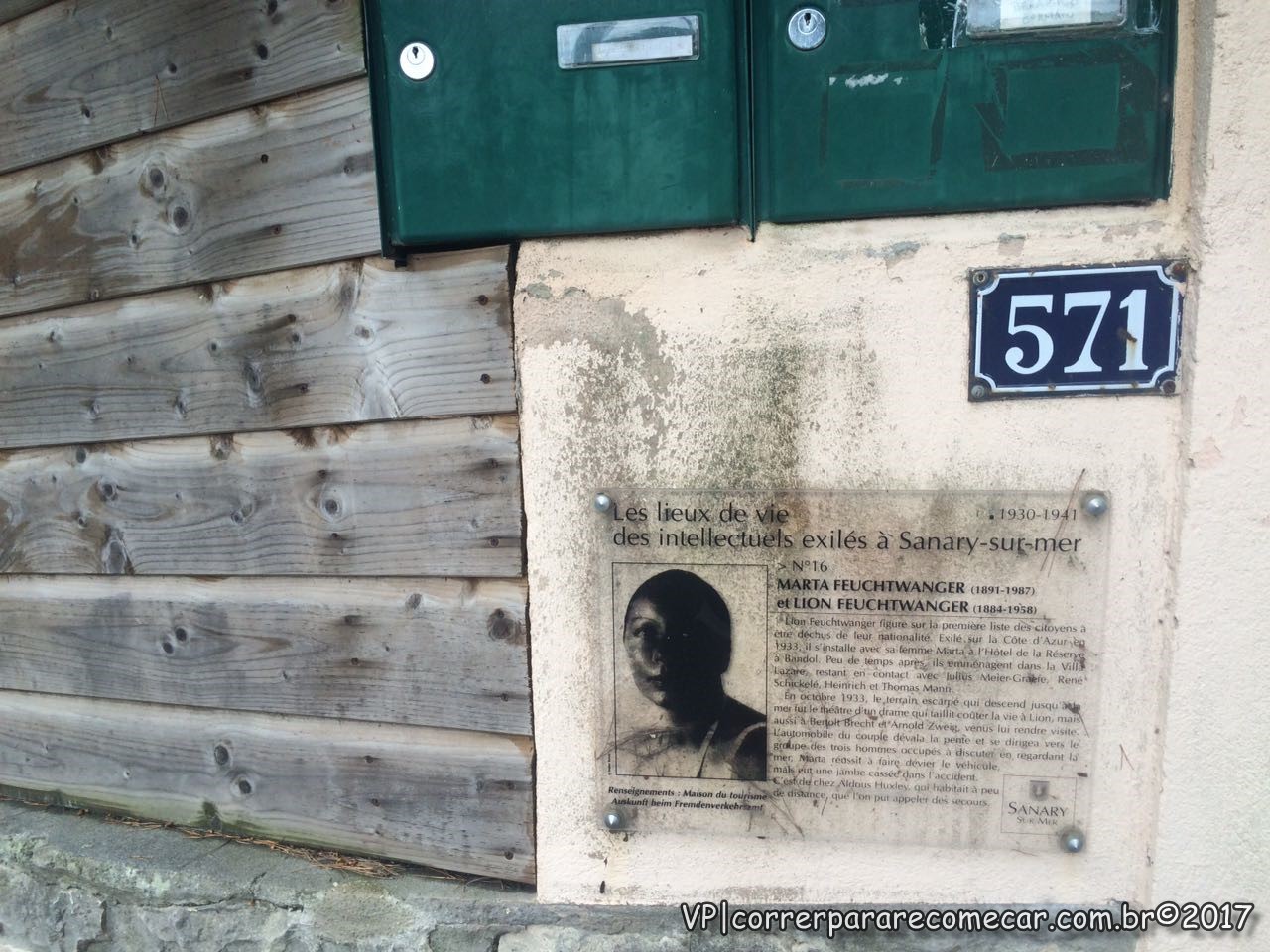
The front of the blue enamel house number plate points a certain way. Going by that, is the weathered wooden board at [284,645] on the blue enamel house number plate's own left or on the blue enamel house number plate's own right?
on the blue enamel house number plate's own right

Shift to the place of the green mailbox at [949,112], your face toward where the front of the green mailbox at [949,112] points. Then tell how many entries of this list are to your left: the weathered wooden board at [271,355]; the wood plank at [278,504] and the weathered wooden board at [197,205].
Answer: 0

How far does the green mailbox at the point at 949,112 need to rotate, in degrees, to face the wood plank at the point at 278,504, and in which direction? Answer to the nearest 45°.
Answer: approximately 90° to its right

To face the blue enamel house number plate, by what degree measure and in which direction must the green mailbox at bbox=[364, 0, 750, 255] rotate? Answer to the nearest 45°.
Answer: approximately 90° to its left

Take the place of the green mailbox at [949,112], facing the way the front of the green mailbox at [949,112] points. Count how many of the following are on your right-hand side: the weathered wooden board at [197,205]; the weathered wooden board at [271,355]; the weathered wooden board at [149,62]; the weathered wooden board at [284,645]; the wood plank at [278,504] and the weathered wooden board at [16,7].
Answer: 6

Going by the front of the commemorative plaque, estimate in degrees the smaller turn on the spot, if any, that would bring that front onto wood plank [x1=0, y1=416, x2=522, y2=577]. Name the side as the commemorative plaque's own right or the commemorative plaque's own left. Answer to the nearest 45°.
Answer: approximately 90° to the commemorative plaque's own right

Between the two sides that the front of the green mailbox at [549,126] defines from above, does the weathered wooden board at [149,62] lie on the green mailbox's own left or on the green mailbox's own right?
on the green mailbox's own right

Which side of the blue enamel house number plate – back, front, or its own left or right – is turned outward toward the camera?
front

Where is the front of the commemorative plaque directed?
toward the camera

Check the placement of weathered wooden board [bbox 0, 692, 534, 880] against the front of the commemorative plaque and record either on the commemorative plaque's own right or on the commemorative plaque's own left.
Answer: on the commemorative plaque's own right

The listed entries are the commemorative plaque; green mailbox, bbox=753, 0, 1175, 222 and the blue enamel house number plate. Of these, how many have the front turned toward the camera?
3

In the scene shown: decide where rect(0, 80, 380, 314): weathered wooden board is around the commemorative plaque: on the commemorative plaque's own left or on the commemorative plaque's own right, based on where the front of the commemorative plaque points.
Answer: on the commemorative plaque's own right

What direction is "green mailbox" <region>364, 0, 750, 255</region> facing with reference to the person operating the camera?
facing the viewer
